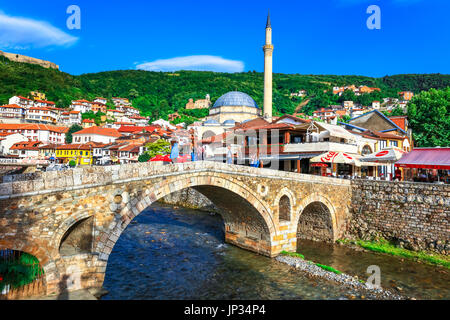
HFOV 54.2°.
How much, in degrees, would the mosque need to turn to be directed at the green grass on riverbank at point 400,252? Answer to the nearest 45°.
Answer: approximately 45° to its left

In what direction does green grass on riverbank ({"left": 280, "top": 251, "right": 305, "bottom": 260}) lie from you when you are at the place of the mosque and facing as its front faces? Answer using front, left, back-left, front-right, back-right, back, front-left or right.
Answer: front-left

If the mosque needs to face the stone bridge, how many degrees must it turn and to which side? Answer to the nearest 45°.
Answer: approximately 45° to its left
